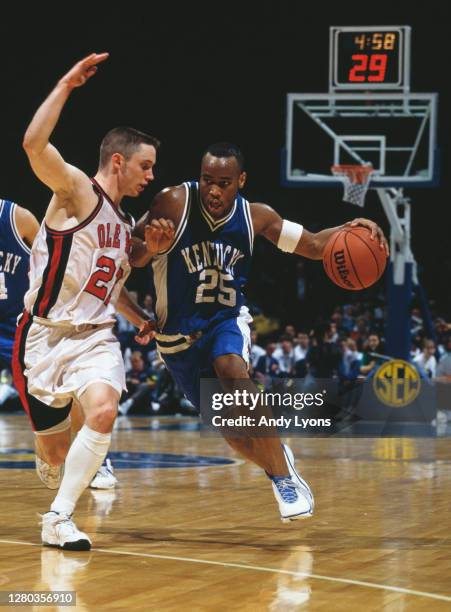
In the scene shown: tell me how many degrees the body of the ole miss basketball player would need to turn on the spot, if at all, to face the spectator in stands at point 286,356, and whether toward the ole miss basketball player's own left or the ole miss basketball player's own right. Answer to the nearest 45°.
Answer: approximately 135° to the ole miss basketball player's own left

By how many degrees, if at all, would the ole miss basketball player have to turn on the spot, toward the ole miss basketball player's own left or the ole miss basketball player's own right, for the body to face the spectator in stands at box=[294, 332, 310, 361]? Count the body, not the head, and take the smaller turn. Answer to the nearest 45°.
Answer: approximately 135° to the ole miss basketball player's own left

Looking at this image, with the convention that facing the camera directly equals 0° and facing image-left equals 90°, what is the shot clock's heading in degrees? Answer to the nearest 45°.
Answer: approximately 0°

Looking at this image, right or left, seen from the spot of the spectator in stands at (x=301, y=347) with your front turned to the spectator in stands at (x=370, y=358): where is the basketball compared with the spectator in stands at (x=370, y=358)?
right

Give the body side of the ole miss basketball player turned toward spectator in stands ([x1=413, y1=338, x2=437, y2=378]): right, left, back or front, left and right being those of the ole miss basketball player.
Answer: left

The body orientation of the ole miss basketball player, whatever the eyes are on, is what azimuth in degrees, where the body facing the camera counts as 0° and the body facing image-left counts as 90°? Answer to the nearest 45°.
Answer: approximately 315°

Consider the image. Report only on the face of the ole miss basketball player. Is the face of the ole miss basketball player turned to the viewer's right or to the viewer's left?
to the viewer's right
